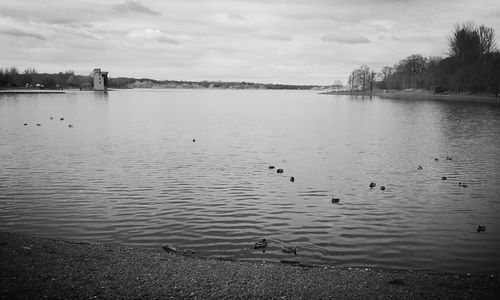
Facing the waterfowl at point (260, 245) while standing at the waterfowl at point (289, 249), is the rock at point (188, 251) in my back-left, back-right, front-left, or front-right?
front-left
